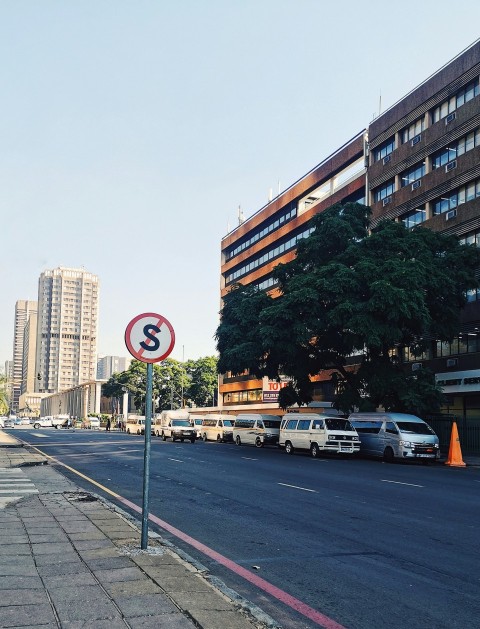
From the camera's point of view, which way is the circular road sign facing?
toward the camera

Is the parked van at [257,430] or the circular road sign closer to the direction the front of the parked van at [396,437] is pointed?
the circular road sign

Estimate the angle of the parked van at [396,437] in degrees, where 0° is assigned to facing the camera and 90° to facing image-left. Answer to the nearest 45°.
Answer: approximately 315°

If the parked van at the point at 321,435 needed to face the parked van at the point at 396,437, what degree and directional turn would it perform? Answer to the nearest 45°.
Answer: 0° — it already faces it

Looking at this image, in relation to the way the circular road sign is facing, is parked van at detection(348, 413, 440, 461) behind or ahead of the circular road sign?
behind

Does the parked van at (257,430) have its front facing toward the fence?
yes

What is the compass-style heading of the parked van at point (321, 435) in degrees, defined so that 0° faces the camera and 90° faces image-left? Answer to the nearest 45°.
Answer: approximately 315°

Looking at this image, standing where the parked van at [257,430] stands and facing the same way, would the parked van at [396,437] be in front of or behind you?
in front

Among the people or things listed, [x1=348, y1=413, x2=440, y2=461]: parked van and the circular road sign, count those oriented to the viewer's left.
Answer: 0

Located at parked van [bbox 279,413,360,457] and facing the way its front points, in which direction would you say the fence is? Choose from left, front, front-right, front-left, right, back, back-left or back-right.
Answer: left

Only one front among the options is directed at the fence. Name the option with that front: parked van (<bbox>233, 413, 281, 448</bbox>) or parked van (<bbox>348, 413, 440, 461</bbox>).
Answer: the parked van (<bbox>233, 413, 281, 448</bbox>)

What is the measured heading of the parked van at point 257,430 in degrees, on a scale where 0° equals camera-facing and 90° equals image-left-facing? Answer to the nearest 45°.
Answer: approximately 315°
